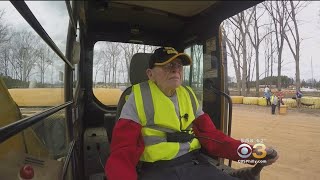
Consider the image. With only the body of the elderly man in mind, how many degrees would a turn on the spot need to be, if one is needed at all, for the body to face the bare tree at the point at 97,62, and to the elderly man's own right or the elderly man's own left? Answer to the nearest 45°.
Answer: approximately 180°

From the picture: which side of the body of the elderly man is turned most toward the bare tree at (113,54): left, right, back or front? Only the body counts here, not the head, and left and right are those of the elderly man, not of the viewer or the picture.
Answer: back

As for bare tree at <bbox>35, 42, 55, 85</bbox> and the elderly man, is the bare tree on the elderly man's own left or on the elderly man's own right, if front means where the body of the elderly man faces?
on the elderly man's own right

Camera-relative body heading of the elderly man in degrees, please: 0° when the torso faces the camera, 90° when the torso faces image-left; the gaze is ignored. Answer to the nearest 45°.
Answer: approximately 315°

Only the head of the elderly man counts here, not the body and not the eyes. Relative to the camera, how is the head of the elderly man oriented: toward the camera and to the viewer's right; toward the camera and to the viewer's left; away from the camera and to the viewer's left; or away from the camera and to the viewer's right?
toward the camera and to the viewer's right

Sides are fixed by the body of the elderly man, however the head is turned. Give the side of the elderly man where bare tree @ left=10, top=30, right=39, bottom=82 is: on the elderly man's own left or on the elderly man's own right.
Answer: on the elderly man's own right

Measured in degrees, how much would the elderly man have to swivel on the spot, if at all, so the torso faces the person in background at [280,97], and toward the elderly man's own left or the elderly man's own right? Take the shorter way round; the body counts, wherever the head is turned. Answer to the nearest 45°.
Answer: approximately 135° to the elderly man's own left
